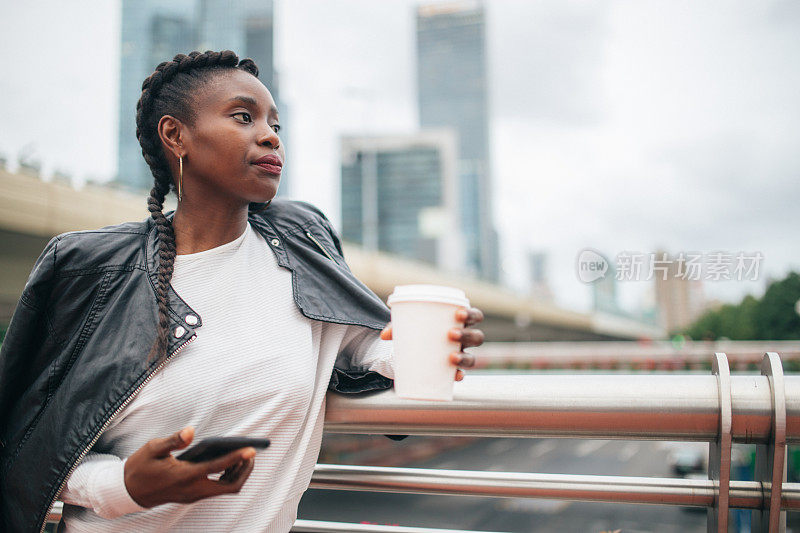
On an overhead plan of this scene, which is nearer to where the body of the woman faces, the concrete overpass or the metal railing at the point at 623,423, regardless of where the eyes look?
the metal railing

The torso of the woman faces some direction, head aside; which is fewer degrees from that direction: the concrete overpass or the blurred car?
the blurred car

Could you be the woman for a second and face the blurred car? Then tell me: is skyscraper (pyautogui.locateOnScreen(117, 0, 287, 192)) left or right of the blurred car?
left

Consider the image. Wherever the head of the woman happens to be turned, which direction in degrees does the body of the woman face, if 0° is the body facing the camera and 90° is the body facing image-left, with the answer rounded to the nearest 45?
approximately 315°

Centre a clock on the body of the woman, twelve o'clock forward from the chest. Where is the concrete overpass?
The concrete overpass is roughly at 7 o'clock from the woman.

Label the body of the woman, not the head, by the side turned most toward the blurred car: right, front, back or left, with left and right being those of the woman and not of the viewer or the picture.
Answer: left

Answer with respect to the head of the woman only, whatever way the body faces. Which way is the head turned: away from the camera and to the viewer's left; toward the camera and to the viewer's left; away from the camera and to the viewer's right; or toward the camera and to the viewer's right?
toward the camera and to the viewer's right

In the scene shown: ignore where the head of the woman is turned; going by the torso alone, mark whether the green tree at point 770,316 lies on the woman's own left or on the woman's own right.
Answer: on the woman's own left

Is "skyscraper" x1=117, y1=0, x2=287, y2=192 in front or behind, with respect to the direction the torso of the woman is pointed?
behind
